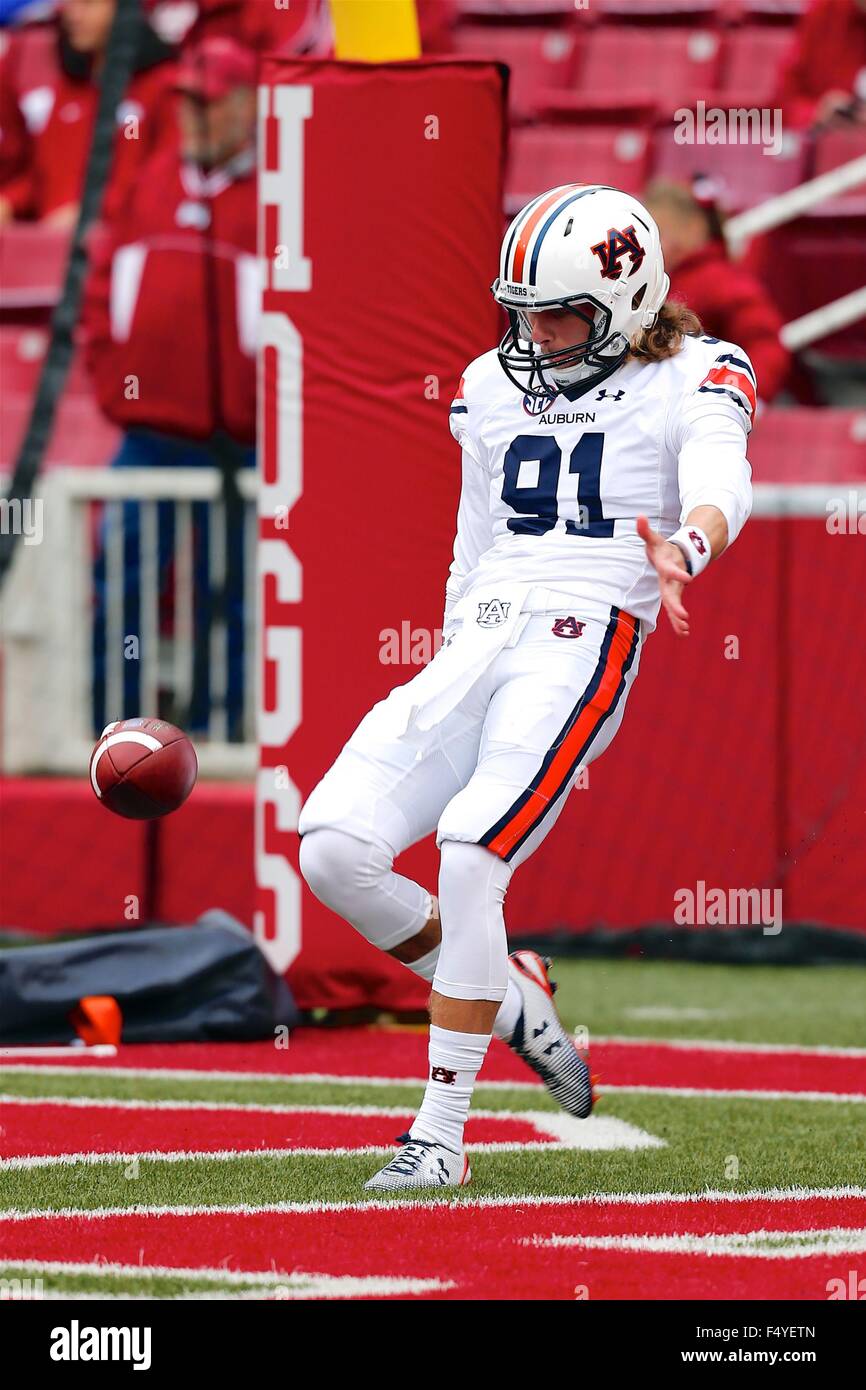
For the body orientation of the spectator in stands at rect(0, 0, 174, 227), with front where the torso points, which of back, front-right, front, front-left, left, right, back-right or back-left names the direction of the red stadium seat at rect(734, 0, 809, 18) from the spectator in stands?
left

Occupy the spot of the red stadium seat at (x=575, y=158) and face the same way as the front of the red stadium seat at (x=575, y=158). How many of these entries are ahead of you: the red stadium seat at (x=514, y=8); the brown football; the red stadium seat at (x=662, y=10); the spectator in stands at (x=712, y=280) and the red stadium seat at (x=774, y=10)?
2

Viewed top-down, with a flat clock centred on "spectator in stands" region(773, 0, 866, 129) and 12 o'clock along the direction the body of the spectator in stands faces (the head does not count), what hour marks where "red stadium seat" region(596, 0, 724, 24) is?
The red stadium seat is roughly at 5 o'clock from the spectator in stands.

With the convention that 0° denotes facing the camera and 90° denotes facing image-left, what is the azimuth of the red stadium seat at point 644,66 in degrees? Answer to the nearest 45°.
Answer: approximately 0°

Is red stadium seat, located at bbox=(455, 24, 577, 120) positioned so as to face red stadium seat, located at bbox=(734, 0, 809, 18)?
no

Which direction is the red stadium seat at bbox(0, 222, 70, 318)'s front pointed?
toward the camera

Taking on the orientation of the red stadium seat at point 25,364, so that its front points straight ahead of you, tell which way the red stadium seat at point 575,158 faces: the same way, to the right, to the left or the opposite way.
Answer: the same way

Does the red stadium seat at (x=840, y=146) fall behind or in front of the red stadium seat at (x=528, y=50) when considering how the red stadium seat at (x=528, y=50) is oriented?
in front

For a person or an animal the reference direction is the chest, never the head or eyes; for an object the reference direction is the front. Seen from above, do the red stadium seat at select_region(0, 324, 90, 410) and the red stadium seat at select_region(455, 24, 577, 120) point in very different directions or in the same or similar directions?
same or similar directions

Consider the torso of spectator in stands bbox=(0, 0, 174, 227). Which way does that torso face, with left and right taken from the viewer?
facing the viewer

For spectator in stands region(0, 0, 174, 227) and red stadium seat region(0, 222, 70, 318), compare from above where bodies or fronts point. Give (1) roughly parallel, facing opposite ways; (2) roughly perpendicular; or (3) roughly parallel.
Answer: roughly parallel

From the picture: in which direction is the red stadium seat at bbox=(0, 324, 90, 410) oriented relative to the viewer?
toward the camera

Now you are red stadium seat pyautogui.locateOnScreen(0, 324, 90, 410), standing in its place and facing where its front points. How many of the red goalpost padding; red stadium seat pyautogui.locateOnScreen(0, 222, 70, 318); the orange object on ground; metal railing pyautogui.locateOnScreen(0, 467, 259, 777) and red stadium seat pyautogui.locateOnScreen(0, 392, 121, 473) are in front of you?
4

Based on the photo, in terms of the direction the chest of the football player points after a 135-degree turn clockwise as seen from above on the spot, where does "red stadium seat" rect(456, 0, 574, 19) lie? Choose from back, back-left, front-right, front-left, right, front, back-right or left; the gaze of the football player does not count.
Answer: front

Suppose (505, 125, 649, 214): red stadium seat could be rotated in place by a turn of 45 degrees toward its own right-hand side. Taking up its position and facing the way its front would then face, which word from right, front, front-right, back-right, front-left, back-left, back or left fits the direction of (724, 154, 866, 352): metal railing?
left

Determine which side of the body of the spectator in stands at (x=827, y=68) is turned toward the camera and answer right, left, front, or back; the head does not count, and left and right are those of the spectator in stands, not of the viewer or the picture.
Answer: front

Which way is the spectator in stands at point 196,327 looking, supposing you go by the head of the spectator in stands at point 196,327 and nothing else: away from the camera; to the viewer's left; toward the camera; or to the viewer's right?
toward the camera
